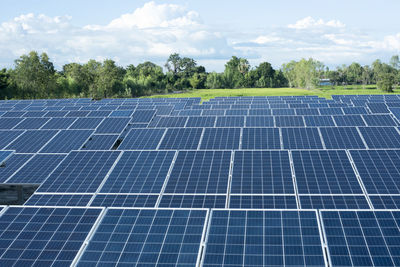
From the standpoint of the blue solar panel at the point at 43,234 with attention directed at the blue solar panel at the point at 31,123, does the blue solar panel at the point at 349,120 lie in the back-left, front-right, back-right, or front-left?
front-right

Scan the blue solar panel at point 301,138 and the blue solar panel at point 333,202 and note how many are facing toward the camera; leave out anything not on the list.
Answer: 2

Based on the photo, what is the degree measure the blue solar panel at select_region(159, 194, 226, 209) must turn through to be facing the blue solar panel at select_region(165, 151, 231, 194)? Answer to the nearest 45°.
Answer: approximately 180°

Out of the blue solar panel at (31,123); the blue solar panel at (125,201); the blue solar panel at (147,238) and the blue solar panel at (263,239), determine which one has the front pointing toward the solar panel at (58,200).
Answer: the blue solar panel at (31,123)

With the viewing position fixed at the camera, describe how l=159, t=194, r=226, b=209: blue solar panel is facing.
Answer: facing the viewer

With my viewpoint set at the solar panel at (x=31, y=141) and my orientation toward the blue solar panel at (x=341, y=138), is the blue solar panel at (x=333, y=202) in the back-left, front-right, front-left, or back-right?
front-right

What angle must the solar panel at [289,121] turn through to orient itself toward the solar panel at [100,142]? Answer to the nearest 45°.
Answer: approximately 45° to its right

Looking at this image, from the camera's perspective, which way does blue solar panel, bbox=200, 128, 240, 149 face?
toward the camera

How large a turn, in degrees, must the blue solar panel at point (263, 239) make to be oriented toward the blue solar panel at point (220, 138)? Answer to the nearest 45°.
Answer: approximately 180°

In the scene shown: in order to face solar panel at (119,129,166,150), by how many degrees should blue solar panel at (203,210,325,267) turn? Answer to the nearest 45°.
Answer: approximately 135° to its right

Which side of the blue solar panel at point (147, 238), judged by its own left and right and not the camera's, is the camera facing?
front

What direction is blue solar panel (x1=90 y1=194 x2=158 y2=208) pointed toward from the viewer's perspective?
toward the camera

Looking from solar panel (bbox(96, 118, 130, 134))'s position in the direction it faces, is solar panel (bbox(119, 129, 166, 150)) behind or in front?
in front

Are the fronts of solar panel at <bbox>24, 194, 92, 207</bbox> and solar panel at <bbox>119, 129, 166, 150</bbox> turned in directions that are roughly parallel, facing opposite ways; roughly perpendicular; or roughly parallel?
roughly parallel

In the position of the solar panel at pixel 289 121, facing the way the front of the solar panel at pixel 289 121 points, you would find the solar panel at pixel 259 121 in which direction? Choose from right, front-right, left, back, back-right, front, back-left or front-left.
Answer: right

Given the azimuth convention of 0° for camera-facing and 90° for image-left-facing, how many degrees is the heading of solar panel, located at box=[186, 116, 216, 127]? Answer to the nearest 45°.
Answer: approximately 0°

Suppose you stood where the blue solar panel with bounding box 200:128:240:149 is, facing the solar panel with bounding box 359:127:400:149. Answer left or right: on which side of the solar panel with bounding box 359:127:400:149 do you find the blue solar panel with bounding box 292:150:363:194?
right
